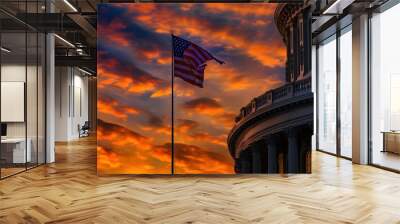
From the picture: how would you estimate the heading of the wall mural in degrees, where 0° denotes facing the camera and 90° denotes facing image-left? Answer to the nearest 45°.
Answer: approximately 0°

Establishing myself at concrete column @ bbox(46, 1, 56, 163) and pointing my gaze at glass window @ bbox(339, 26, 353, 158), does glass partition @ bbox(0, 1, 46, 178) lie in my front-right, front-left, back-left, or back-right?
back-right

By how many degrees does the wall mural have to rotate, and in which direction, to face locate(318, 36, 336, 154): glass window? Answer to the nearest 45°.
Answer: approximately 135° to its left

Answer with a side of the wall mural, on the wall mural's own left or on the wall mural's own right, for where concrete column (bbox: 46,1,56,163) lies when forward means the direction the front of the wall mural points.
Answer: on the wall mural's own right

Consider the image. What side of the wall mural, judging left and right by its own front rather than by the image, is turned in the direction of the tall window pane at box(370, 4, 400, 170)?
left

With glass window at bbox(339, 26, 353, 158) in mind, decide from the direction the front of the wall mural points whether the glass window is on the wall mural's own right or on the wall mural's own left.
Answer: on the wall mural's own left

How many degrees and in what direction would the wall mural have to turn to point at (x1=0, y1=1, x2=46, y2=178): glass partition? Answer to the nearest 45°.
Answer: approximately 90° to its right
